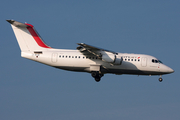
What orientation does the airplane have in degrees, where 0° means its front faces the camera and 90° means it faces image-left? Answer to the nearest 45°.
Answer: approximately 270°
